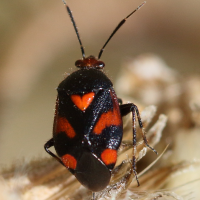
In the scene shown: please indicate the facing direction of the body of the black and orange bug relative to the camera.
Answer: away from the camera
